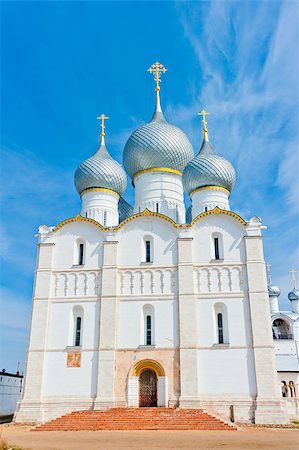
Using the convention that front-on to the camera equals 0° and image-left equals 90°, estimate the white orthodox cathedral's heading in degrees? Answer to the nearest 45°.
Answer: approximately 0°

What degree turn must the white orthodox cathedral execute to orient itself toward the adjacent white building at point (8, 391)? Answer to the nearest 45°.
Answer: approximately 135° to its right

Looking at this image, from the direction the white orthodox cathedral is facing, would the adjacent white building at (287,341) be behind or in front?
behind
